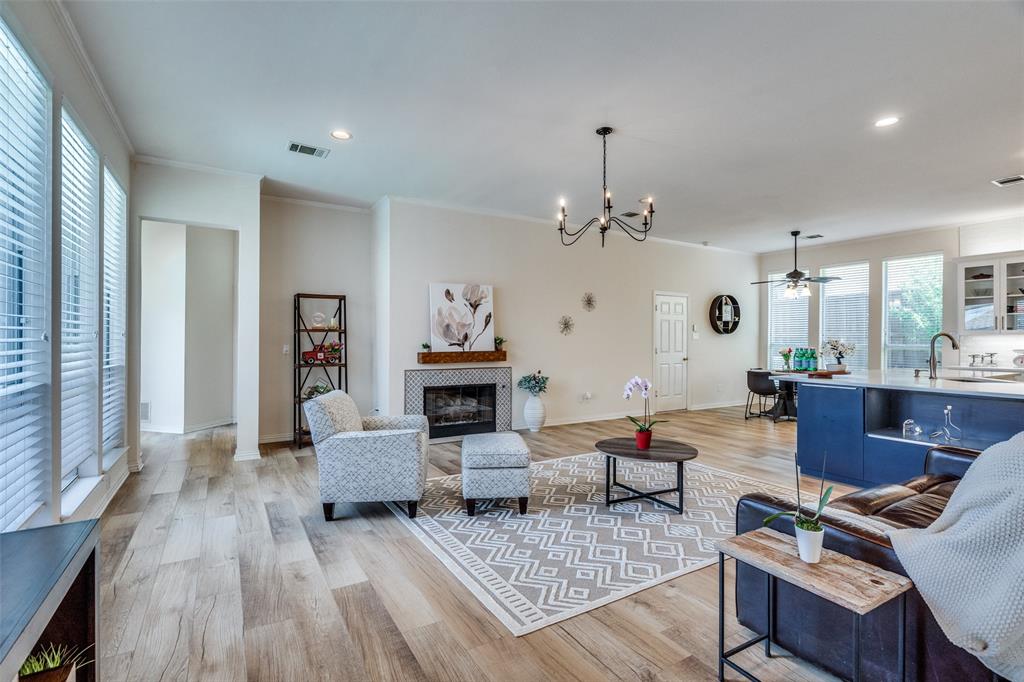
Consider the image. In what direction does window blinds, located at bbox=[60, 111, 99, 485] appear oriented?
to the viewer's right

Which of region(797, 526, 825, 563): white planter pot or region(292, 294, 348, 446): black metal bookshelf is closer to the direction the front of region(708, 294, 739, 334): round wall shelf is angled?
the white planter pot

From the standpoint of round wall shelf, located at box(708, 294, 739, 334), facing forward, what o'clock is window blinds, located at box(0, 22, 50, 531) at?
The window blinds is roughly at 2 o'clock from the round wall shelf.

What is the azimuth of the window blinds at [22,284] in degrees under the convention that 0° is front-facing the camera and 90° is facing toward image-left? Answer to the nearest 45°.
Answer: approximately 270°

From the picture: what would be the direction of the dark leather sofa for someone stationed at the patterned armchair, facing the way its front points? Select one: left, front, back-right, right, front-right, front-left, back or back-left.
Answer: front-right

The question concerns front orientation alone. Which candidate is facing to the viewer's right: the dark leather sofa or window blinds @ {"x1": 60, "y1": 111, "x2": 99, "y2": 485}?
the window blinds

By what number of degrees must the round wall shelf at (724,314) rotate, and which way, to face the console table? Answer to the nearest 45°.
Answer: approximately 45° to its right

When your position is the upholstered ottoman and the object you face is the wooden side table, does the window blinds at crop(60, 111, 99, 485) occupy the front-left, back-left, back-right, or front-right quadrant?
back-right

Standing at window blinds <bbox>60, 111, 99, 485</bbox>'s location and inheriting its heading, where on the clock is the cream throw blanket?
The cream throw blanket is roughly at 2 o'clock from the window blinds.
